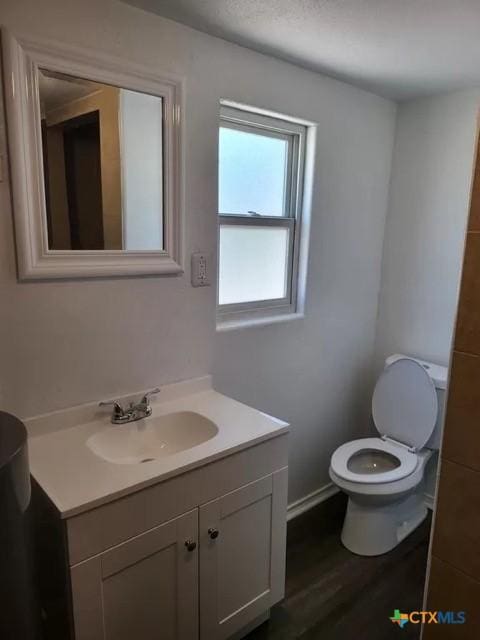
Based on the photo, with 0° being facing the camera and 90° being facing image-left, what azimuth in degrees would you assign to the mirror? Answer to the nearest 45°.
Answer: approximately 315°

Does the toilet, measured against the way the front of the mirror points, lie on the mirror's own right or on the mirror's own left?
on the mirror's own left

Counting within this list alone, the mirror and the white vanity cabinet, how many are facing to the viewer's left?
0

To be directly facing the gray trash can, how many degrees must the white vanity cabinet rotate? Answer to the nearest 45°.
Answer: approximately 90° to its right

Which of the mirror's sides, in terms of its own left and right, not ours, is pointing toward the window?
left

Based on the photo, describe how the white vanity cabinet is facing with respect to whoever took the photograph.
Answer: facing the viewer and to the right of the viewer

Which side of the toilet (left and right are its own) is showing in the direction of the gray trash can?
front
